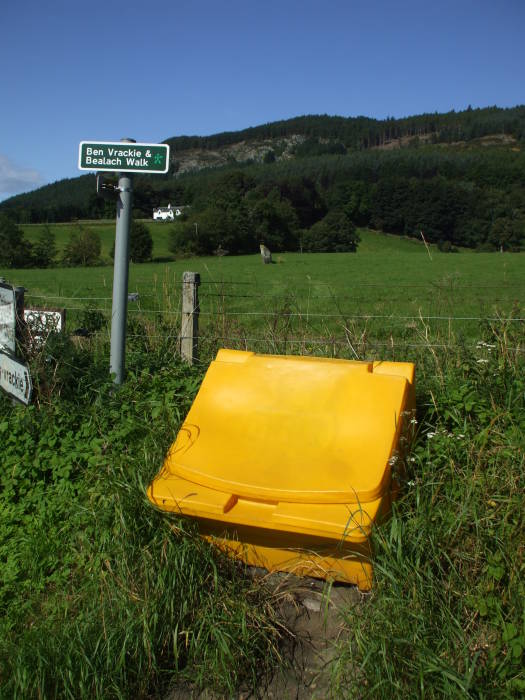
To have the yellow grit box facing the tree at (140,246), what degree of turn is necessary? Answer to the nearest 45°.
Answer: approximately 180°

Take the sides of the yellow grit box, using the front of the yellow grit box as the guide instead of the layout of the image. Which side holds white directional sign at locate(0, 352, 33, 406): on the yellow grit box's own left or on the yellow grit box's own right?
on the yellow grit box's own right

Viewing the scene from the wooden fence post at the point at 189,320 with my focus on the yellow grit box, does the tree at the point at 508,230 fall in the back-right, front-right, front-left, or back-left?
back-left

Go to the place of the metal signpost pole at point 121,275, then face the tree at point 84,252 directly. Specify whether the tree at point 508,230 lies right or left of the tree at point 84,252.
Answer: right

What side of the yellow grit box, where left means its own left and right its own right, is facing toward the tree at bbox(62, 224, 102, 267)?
back

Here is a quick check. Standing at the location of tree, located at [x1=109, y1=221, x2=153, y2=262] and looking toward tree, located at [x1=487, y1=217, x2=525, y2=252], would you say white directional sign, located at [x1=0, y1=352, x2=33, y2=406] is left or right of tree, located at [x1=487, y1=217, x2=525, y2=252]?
right

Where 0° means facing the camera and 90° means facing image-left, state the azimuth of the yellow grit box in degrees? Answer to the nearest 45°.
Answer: approximately 0°

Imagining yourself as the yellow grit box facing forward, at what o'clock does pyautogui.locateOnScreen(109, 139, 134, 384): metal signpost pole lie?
The metal signpost pole is roughly at 5 o'clock from the yellow grit box.

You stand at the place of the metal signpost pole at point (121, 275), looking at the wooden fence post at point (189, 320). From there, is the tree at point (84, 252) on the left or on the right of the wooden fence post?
left

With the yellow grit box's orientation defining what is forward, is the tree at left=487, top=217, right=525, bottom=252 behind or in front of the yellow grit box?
behind
